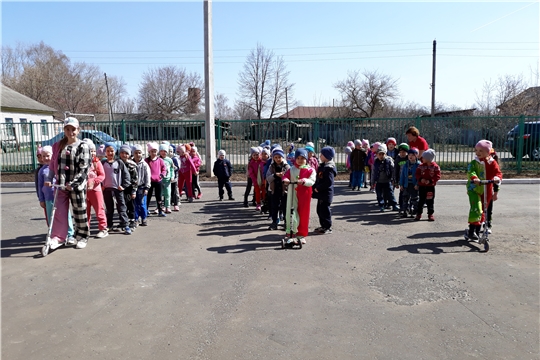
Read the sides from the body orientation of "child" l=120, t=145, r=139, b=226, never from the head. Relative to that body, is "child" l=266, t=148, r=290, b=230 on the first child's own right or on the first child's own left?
on the first child's own left

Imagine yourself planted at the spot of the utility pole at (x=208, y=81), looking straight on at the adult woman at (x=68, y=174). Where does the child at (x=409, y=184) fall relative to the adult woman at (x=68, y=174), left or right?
left

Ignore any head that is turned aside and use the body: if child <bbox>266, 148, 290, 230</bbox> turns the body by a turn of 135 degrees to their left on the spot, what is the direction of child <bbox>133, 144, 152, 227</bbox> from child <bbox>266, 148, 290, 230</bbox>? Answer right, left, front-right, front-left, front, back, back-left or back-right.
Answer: back-left

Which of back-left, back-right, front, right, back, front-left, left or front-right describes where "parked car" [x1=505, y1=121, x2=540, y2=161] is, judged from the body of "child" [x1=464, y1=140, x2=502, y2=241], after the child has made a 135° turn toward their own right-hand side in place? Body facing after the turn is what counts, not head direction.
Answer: right
